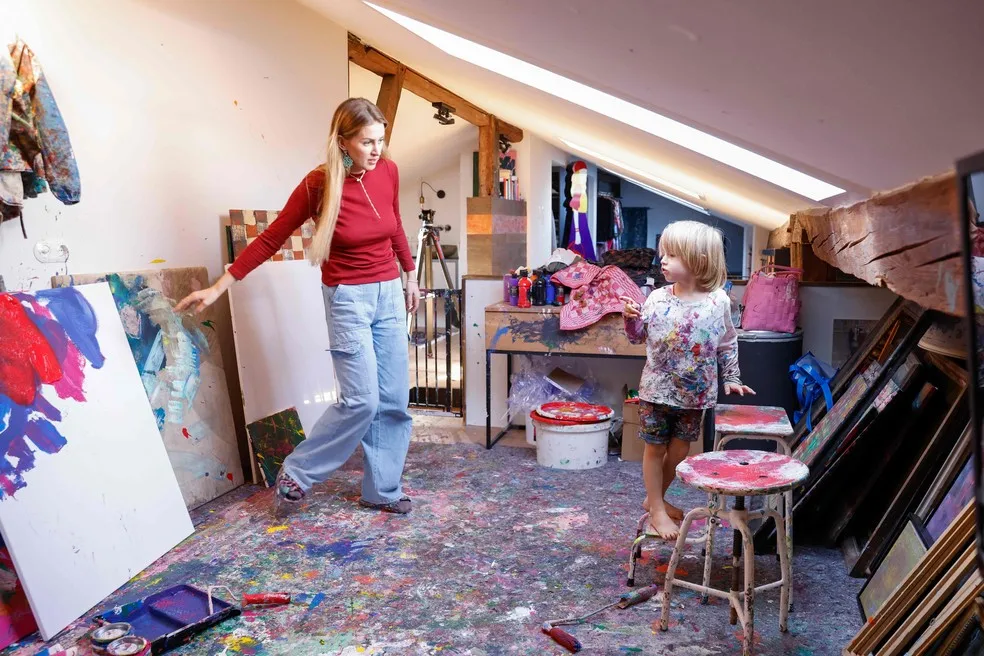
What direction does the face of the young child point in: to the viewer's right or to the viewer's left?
to the viewer's left

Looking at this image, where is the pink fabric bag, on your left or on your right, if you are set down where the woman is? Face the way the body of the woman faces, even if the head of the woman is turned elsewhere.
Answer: on your left

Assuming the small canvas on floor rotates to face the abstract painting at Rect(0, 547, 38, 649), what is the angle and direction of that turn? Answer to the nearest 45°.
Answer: approximately 90° to its right

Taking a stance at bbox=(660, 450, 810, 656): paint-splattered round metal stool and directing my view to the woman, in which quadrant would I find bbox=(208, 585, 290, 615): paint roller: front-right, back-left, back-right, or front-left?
front-left

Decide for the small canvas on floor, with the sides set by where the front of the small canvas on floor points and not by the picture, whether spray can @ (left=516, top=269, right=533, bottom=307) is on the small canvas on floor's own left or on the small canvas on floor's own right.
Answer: on the small canvas on floor's own left

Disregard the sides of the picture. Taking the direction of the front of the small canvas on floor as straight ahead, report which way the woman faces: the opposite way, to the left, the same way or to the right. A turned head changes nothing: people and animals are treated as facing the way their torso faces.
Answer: the same way

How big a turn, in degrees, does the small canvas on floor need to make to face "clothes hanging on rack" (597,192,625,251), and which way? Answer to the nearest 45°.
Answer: approximately 90° to its left

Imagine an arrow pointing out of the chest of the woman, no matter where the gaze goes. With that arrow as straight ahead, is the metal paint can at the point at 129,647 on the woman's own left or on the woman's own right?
on the woman's own right

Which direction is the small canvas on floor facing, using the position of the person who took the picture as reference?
facing the viewer and to the right of the viewer

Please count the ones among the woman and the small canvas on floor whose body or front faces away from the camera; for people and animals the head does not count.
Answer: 0
